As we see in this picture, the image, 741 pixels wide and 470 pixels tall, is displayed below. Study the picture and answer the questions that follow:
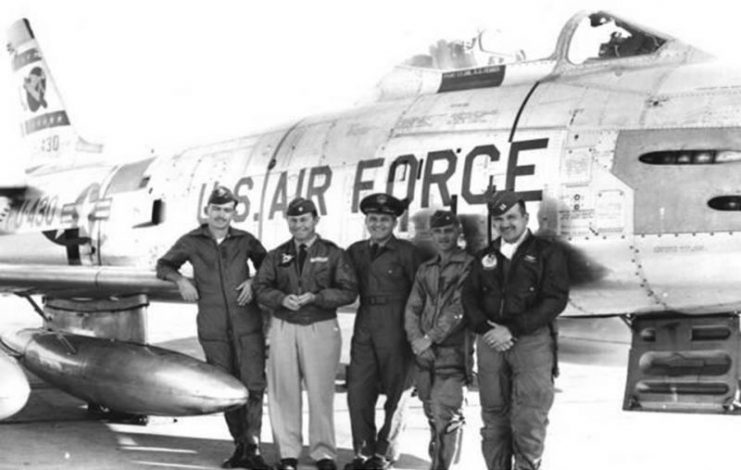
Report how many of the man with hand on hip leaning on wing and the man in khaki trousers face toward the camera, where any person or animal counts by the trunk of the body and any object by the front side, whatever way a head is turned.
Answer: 2

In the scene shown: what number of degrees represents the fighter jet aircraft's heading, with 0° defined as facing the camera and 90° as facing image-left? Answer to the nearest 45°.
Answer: approximately 315°

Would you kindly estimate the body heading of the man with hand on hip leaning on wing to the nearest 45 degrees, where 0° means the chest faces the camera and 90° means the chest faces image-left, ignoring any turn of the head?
approximately 0°

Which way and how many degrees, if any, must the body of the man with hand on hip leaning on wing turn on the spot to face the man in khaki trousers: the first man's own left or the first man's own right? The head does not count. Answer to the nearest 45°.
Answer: approximately 45° to the first man's own left

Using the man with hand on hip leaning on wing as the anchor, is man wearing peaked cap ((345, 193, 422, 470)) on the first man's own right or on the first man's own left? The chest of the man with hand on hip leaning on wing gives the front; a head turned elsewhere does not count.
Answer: on the first man's own left

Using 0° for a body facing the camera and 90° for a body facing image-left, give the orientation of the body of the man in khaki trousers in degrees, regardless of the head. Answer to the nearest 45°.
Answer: approximately 0°
